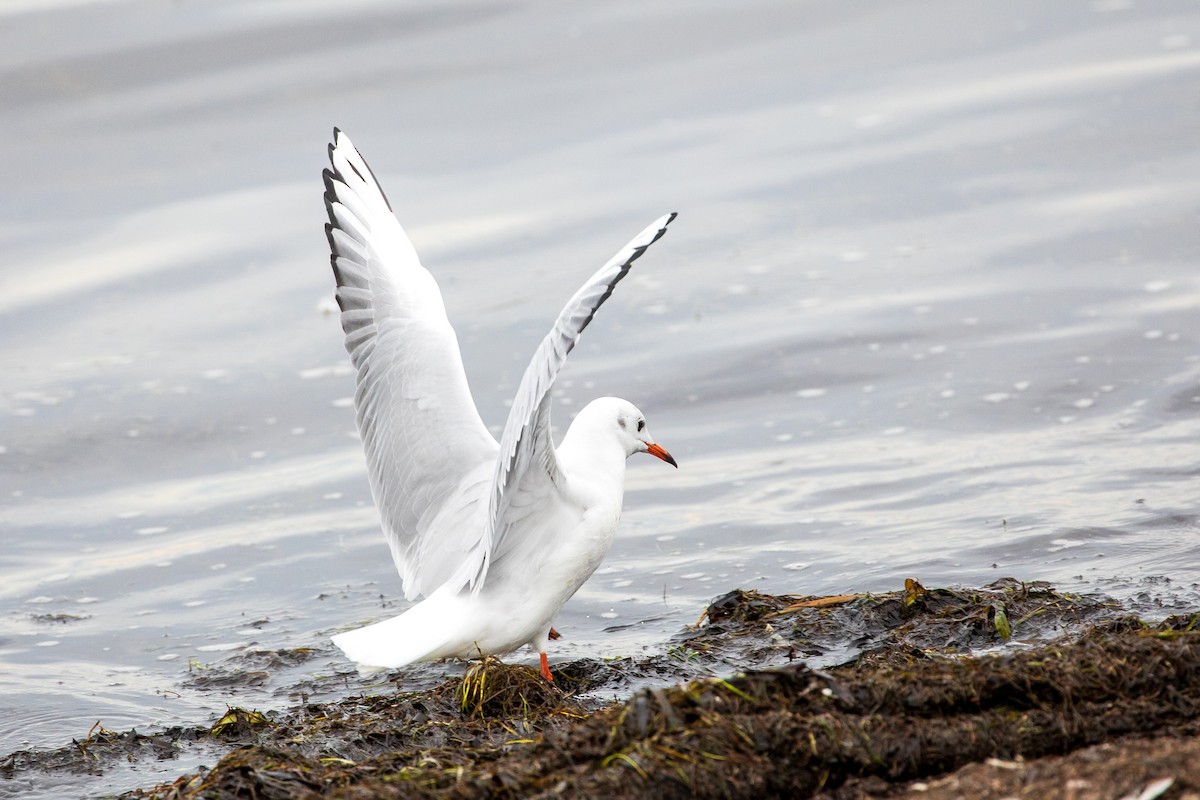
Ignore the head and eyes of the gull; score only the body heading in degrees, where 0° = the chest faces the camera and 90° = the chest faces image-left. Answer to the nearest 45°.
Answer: approximately 225°
